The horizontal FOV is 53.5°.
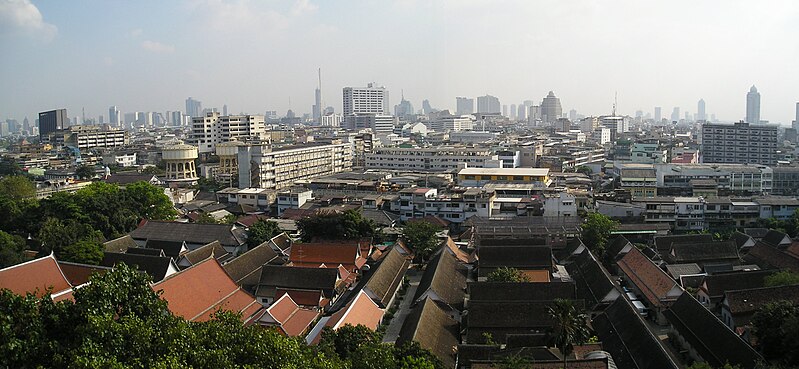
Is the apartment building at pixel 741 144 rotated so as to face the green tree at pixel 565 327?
yes

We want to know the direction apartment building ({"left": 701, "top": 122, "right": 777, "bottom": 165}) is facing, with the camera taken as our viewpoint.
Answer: facing the viewer

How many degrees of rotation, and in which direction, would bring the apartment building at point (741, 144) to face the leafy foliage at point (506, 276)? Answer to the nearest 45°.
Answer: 0° — it already faces it

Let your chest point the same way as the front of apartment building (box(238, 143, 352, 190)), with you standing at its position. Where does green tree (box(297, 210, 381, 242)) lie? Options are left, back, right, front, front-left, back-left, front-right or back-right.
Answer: front-right

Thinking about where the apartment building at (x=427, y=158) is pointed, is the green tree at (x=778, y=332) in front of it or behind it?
in front

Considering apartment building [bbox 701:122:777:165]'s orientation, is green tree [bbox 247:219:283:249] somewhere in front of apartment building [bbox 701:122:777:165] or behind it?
in front

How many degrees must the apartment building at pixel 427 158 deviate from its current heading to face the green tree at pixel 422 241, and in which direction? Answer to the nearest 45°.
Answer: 0° — it already faces it

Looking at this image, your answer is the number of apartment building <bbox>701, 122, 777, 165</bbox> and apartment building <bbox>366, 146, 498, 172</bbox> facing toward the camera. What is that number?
2

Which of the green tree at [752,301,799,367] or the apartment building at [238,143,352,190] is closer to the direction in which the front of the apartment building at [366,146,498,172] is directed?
the green tree

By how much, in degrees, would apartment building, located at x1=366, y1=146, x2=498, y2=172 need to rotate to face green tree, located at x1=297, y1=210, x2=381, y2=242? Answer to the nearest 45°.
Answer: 0° — it already faces it

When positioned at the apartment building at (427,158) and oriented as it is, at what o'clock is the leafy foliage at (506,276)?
The leafy foliage is roughly at 12 o'clock from the apartment building.

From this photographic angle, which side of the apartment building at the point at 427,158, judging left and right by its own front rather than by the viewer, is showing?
front

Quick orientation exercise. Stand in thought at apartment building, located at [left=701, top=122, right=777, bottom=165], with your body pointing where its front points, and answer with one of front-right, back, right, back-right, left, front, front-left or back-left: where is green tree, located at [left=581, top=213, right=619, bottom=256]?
front
